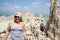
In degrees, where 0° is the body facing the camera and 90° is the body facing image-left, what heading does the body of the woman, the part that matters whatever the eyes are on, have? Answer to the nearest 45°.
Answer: approximately 0°
